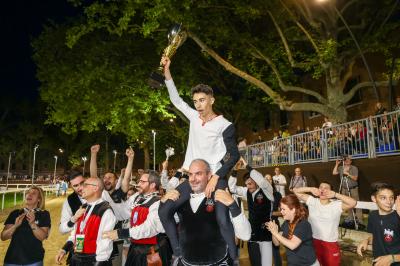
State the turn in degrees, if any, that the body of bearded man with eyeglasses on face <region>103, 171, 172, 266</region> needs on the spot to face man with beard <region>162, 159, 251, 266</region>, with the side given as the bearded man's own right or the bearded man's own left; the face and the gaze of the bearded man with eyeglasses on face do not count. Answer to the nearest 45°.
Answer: approximately 45° to the bearded man's own left

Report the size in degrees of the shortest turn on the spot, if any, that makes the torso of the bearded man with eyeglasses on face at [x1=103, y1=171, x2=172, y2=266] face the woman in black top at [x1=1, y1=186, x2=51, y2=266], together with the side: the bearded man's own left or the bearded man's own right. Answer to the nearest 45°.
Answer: approximately 45° to the bearded man's own right

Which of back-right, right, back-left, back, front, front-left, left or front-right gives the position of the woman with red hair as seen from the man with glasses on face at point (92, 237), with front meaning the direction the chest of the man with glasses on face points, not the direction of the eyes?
back-left

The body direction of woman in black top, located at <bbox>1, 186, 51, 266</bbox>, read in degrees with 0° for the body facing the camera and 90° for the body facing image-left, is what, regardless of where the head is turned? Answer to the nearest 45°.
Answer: approximately 0°

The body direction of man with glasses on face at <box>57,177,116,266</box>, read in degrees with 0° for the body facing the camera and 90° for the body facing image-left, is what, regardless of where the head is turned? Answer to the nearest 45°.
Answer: approximately 45°

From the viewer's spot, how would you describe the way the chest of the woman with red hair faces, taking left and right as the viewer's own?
facing to the left of the viewer
